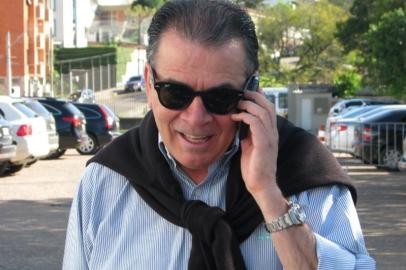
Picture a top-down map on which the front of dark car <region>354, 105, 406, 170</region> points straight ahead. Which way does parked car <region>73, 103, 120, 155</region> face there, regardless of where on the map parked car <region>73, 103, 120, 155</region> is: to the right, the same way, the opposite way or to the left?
to the left

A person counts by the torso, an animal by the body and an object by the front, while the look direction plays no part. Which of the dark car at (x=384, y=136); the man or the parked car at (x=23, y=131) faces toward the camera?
the man

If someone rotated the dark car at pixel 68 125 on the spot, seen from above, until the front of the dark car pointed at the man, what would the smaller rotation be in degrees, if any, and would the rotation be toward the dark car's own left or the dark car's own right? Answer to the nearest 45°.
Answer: approximately 135° to the dark car's own left

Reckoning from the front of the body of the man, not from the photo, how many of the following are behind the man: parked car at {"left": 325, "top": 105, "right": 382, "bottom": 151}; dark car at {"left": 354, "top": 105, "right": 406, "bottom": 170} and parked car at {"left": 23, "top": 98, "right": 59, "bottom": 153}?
3

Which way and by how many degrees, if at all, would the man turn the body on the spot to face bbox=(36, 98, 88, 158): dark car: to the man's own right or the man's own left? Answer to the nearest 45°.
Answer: approximately 180°

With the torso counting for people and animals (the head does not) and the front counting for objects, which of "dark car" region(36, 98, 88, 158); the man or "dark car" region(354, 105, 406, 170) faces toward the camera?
the man

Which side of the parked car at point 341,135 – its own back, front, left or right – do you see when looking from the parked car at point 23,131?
back

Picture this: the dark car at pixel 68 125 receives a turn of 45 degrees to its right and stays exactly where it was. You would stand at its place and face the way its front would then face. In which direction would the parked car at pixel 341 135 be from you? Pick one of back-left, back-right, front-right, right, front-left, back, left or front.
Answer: right

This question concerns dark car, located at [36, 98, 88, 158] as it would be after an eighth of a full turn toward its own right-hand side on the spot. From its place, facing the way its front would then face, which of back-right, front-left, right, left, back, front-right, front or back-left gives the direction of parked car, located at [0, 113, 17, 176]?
back

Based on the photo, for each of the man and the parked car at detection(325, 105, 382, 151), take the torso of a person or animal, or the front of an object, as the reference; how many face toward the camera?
1

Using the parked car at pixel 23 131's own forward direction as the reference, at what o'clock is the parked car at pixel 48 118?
the parked car at pixel 48 118 is roughly at 2 o'clock from the parked car at pixel 23 131.

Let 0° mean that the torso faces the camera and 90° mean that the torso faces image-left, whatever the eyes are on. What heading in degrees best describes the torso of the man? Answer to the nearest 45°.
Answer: approximately 0°

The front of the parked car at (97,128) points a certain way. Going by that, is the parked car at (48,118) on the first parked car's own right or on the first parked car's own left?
on the first parked car's own left

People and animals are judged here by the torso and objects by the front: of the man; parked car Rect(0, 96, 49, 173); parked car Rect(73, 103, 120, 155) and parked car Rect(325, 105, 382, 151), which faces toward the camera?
the man

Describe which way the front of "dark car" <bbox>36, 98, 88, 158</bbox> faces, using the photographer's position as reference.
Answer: facing away from the viewer and to the left of the viewer
